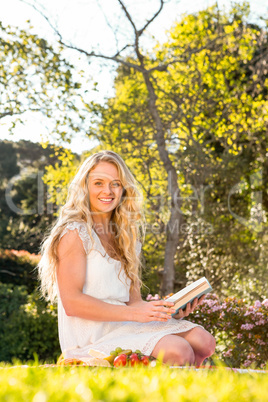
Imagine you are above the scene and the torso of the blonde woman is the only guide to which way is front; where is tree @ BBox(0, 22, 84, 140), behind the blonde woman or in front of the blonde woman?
behind

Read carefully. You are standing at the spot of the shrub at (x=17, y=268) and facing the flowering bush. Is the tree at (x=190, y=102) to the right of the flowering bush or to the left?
left

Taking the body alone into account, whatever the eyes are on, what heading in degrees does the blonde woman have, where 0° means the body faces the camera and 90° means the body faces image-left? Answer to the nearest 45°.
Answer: approximately 315°

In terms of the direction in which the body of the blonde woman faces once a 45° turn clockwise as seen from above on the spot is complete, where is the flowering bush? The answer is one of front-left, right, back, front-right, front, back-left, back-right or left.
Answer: back-left

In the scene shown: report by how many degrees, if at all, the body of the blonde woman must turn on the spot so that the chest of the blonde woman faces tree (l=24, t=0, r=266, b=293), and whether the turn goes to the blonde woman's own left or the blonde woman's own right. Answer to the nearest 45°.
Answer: approximately 135° to the blonde woman's own left
